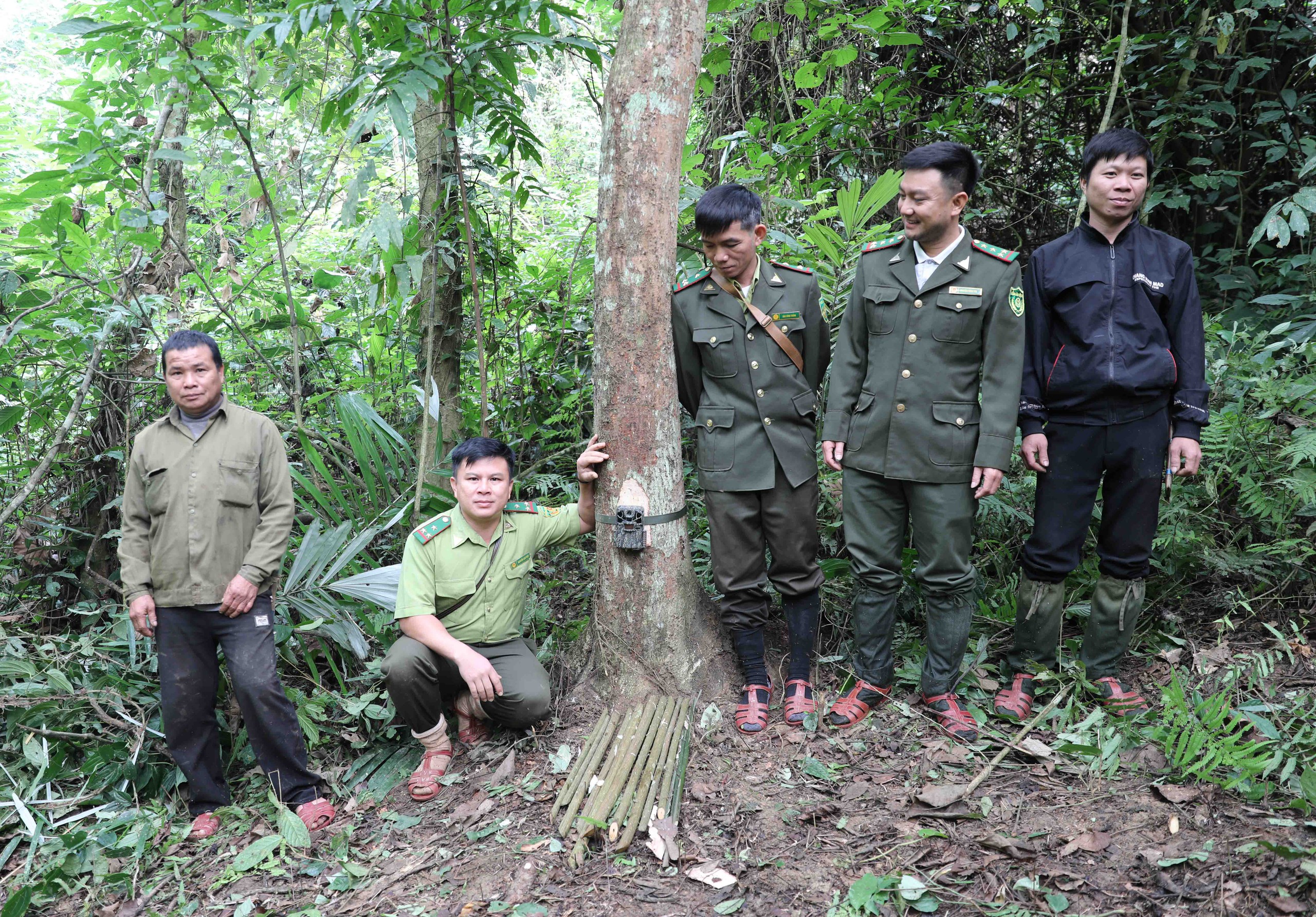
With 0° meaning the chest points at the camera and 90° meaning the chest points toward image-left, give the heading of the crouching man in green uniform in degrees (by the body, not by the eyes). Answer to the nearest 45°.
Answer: approximately 0°

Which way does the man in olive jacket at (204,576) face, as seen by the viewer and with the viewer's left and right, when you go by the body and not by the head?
facing the viewer

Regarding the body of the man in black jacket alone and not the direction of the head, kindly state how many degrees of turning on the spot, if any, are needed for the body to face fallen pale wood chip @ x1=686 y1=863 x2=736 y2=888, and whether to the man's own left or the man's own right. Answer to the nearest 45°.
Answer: approximately 45° to the man's own right

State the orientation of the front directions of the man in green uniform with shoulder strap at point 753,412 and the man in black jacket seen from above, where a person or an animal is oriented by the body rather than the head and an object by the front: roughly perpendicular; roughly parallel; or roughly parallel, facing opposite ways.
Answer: roughly parallel

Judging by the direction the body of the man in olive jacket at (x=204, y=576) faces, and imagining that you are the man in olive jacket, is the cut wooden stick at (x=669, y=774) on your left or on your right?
on your left

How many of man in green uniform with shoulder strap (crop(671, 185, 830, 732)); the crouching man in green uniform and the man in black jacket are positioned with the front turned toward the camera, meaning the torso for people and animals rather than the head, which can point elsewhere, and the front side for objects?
3

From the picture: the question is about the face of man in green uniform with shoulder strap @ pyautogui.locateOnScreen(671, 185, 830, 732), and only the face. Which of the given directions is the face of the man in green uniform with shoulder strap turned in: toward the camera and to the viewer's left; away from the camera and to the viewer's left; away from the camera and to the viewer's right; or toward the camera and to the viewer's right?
toward the camera and to the viewer's left

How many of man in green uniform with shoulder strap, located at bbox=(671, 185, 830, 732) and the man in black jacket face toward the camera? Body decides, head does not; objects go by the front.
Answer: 2

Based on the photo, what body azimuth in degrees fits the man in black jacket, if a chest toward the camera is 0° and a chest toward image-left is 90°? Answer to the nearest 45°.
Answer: approximately 0°

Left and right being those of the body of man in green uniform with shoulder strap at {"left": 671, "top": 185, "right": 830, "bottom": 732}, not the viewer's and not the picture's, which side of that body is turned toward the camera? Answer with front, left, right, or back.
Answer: front
